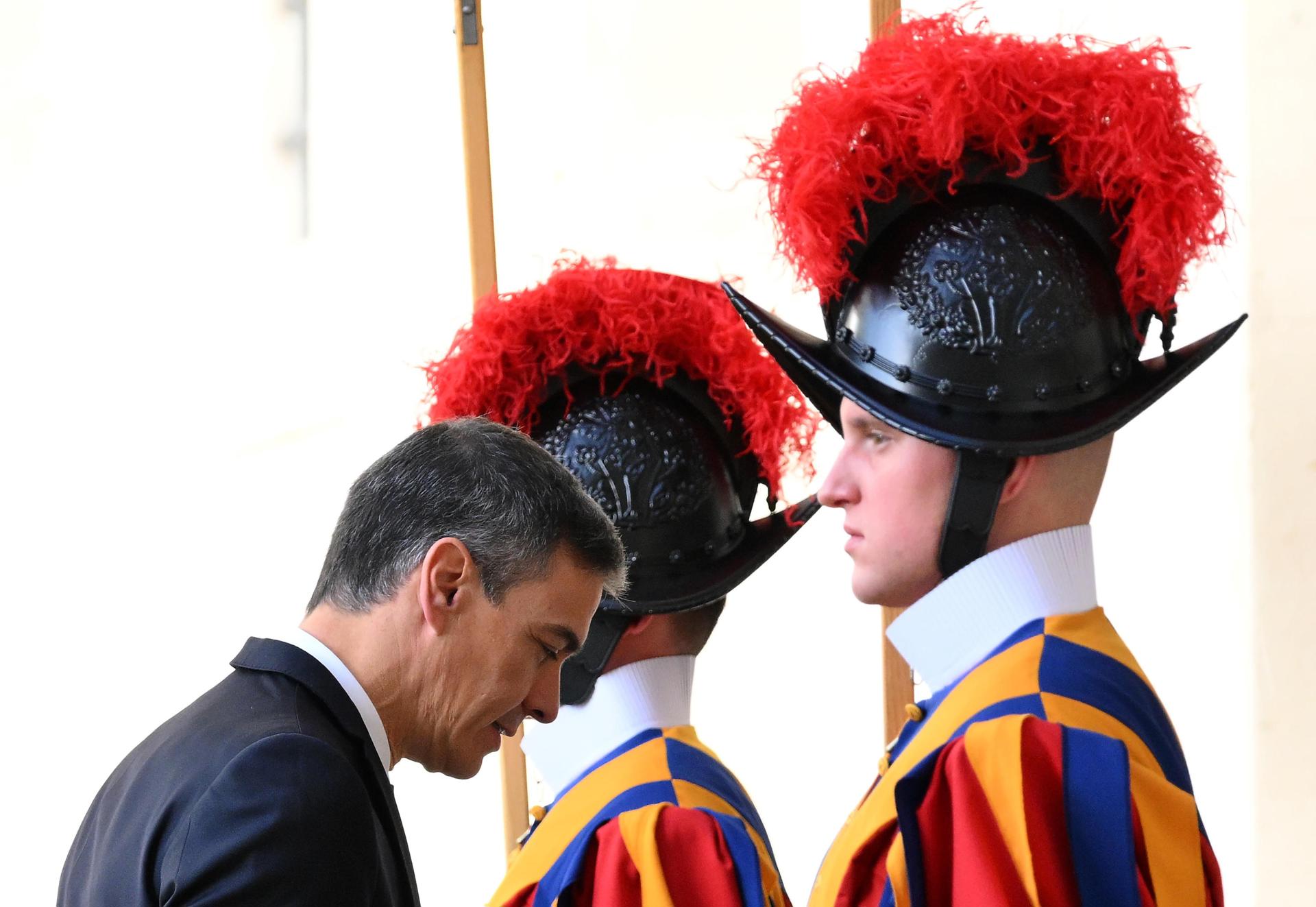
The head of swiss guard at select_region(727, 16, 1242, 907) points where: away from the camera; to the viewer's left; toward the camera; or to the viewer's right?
to the viewer's left

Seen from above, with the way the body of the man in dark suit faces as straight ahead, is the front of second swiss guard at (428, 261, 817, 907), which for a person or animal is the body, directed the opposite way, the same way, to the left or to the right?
the opposite way

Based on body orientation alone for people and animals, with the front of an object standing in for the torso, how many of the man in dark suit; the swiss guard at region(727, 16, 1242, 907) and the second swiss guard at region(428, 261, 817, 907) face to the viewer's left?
2

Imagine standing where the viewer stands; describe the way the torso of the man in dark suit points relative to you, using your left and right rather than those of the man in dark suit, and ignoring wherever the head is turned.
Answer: facing to the right of the viewer

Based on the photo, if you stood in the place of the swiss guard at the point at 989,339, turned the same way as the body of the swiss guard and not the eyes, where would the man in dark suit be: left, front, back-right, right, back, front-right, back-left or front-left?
front-left

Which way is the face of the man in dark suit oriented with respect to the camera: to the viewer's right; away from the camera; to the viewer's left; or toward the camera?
to the viewer's right

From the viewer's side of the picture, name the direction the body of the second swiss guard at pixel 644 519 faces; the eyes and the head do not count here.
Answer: to the viewer's left

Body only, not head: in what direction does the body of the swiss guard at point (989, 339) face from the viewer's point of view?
to the viewer's left
